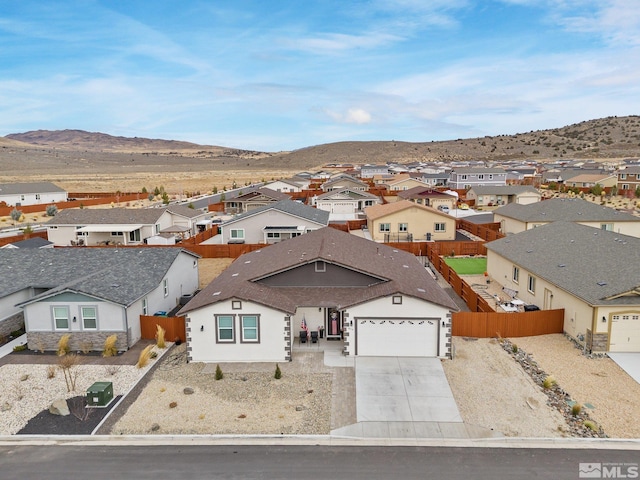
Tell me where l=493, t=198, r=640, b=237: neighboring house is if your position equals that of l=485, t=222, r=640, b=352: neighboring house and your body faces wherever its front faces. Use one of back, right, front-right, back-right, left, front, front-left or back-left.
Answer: back-left

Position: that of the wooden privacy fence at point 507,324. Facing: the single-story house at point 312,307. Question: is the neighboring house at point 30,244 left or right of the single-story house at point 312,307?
right

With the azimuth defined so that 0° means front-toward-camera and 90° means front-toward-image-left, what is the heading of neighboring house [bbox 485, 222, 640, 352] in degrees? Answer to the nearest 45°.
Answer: approximately 315°

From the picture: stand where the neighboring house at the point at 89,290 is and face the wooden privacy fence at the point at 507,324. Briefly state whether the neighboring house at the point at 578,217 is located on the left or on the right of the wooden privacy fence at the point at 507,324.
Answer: left

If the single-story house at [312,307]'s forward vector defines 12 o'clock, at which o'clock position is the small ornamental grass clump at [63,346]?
The small ornamental grass clump is roughly at 3 o'clock from the single-story house.

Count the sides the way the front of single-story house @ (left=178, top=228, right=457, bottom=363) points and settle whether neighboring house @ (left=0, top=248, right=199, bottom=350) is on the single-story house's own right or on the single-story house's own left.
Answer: on the single-story house's own right

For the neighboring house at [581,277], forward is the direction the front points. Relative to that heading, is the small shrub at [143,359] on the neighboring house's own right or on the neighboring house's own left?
on the neighboring house's own right

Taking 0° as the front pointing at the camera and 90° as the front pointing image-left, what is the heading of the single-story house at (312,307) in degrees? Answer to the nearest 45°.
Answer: approximately 0°
